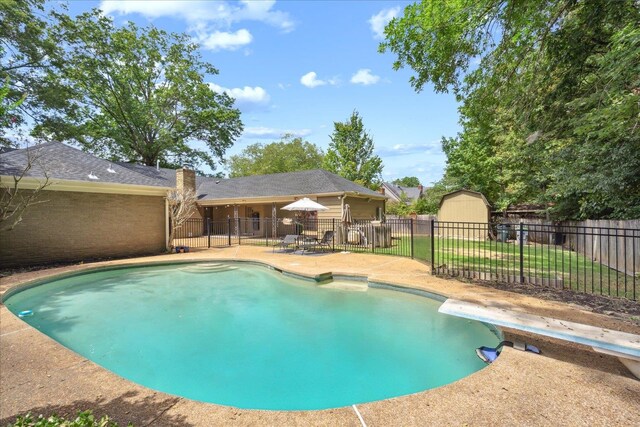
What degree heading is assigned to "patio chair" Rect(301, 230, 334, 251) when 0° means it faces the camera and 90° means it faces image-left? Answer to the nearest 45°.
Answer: approximately 90°

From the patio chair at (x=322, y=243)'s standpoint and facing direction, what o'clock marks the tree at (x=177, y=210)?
The tree is roughly at 12 o'clock from the patio chair.

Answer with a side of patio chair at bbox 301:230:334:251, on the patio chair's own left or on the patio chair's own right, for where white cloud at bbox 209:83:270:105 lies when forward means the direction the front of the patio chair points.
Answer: on the patio chair's own right

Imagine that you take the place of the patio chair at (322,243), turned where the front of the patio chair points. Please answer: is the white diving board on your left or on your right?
on your left
